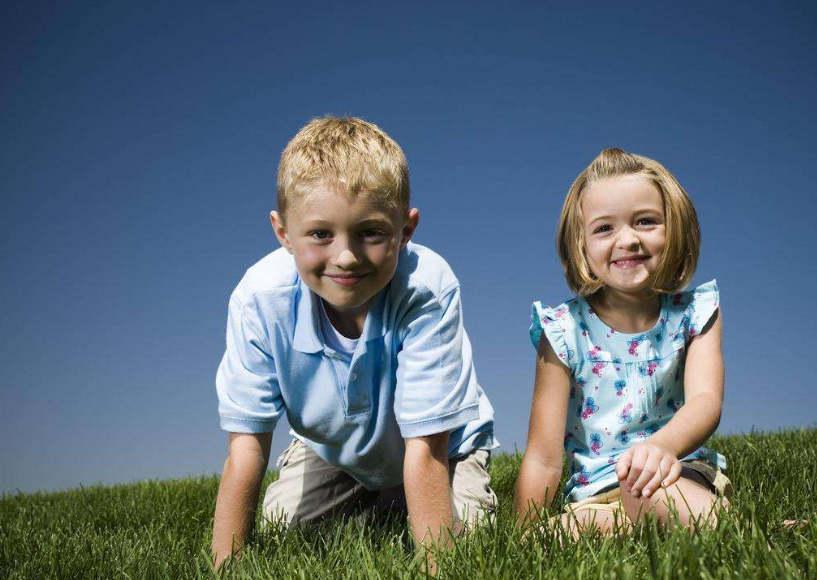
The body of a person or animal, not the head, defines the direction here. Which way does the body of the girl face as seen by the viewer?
toward the camera

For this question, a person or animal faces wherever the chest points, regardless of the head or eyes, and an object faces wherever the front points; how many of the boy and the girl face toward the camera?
2

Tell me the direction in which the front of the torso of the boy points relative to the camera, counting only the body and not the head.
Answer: toward the camera

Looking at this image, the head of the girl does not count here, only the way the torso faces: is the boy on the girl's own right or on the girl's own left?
on the girl's own right

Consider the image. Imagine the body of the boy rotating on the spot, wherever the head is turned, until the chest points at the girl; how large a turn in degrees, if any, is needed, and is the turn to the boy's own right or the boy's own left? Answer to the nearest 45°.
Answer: approximately 90° to the boy's own left
